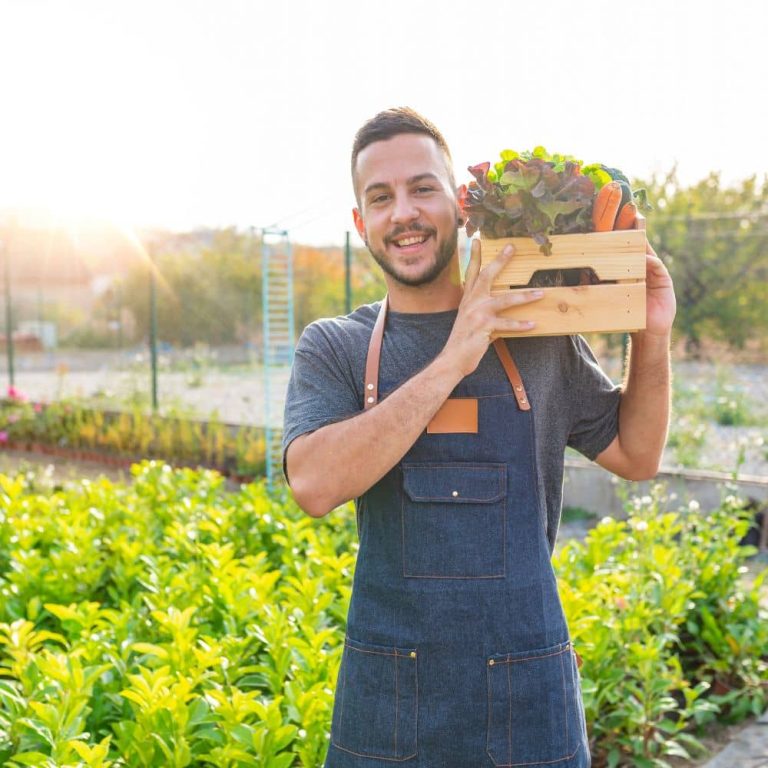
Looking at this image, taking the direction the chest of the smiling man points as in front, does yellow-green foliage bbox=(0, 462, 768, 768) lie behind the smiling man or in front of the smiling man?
behind

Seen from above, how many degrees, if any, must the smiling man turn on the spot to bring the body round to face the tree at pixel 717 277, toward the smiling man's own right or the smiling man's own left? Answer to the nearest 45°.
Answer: approximately 180°

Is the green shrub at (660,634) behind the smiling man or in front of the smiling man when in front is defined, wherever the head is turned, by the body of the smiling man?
behind

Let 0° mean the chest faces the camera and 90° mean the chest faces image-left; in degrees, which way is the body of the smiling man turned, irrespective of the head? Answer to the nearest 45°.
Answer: approximately 0°
